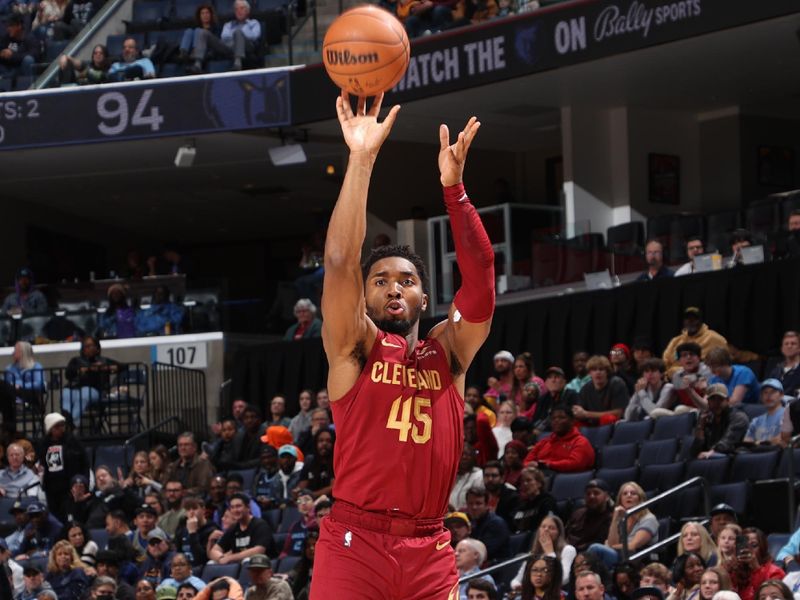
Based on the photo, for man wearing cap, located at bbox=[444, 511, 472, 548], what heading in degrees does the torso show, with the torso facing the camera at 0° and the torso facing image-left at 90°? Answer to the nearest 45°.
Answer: approximately 45°

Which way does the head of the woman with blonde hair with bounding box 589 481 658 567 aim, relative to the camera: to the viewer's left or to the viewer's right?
to the viewer's left

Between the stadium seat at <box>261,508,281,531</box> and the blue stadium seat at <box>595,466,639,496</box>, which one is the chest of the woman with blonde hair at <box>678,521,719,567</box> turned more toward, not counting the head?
the stadium seat

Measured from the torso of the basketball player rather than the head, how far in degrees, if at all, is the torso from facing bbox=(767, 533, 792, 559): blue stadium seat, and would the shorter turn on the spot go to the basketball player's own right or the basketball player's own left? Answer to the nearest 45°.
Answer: approximately 135° to the basketball player's own left

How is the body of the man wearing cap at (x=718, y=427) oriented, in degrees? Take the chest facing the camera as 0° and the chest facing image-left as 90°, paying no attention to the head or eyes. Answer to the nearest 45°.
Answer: approximately 45°

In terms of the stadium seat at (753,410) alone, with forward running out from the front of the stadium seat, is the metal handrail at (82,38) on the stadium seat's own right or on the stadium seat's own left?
on the stadium seat's own right

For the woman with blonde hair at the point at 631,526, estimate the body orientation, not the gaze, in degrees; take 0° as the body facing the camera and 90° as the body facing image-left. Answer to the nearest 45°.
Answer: approximately 45°

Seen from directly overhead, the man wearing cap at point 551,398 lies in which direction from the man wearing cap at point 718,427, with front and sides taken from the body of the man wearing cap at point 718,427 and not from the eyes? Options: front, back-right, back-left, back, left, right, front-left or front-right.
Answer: right

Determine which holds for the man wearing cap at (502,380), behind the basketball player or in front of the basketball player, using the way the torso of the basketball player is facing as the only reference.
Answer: behind

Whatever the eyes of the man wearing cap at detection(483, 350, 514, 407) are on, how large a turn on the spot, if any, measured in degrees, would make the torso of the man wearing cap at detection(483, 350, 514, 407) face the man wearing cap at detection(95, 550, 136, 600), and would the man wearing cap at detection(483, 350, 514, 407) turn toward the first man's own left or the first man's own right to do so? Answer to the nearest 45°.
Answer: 0° — they already face them

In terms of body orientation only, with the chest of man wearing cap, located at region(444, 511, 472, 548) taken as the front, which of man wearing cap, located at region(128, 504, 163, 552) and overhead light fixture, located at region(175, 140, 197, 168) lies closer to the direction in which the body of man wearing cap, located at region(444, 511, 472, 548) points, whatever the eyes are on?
the man wearing cap

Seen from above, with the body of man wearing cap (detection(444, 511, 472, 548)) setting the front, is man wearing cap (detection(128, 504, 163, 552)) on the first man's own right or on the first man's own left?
on the first man's own right
